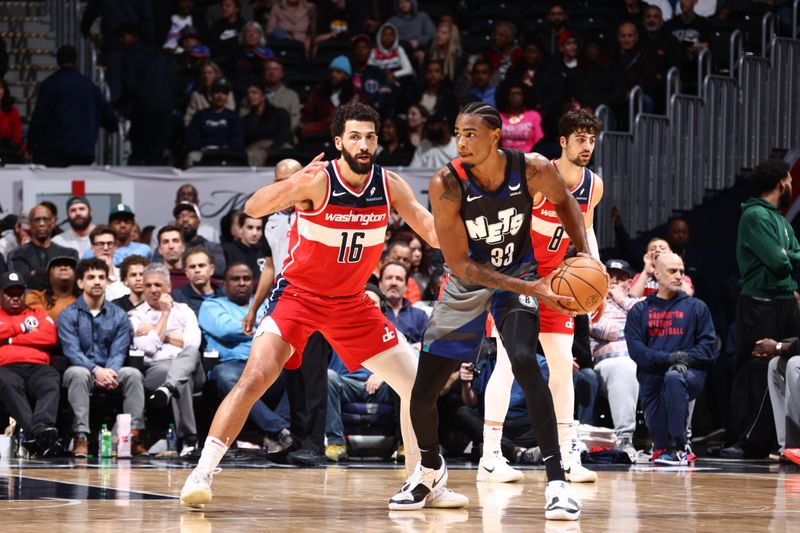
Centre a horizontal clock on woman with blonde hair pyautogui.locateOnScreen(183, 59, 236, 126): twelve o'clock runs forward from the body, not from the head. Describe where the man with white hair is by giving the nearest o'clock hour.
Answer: The man with white hair is roughly at 12 o'clock from the woman with blonde hair.

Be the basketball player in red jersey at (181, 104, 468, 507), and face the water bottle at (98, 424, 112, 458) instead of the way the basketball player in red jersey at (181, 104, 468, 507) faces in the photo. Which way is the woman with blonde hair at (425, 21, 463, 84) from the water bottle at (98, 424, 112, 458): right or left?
right

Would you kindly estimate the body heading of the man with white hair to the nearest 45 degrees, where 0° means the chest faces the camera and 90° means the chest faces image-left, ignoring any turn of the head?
approximately 0°

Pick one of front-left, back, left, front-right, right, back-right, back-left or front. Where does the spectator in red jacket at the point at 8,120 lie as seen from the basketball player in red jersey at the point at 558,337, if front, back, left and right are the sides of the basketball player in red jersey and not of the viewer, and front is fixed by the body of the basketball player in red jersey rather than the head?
back-right

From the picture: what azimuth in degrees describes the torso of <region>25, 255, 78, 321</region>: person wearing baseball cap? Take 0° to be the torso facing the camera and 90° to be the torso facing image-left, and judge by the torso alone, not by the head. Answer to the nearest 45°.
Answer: approximately 0°

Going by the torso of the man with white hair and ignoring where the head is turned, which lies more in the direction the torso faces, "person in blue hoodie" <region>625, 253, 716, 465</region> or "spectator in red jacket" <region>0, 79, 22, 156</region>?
the person in blue hoodie
